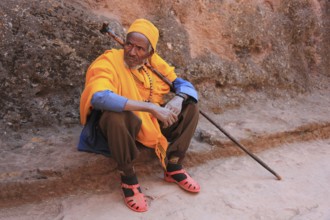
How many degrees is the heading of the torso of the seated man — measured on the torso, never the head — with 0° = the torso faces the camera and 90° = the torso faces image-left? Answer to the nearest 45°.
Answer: approximately 315°
